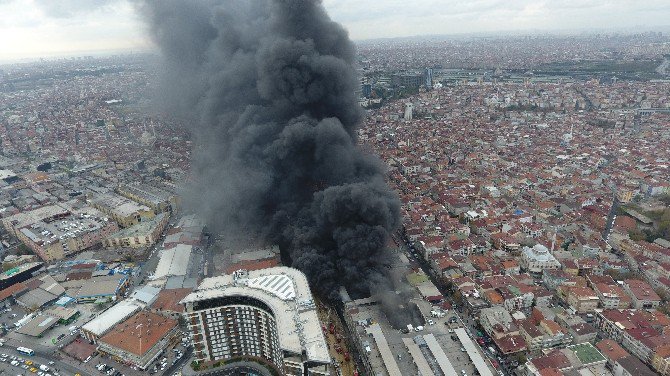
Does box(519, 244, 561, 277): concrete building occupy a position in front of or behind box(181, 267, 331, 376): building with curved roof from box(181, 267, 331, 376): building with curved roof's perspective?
behind

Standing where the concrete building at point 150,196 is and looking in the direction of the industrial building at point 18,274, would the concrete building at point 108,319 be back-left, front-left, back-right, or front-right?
front-left

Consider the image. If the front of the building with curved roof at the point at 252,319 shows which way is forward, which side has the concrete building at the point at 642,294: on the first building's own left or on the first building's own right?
on the first building's own left

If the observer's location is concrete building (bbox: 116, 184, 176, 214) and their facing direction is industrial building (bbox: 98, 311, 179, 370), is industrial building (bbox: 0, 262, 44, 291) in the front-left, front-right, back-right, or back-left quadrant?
front-right

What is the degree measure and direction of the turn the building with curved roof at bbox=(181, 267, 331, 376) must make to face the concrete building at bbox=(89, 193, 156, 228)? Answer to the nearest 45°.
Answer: approximately 90° to its right

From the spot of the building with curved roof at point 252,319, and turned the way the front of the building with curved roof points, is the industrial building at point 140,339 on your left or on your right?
on your right

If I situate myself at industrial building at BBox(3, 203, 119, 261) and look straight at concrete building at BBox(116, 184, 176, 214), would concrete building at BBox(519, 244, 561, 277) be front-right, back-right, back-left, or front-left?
front-right

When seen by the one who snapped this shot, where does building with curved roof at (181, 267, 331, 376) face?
facing the viewer and to the left of the viewer

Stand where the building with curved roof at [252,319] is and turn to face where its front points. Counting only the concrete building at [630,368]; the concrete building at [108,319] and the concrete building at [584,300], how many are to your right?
1
